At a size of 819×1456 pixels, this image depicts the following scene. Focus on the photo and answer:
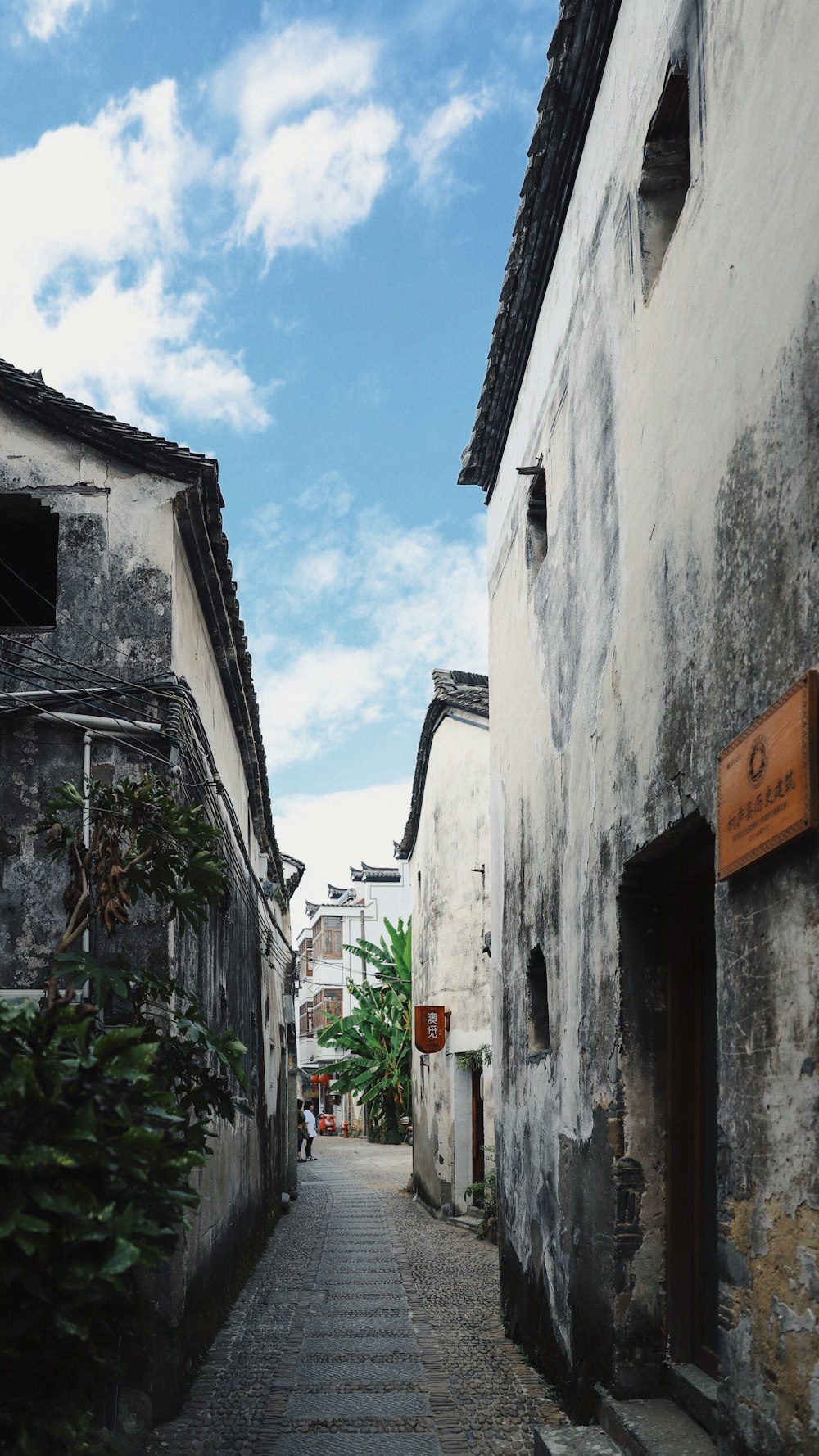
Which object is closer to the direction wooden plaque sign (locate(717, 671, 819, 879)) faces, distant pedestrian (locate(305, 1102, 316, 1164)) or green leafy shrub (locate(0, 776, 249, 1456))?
the green leafy shrub

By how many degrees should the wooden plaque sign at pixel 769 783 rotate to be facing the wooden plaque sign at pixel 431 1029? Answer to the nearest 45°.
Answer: approximately 135° to its right

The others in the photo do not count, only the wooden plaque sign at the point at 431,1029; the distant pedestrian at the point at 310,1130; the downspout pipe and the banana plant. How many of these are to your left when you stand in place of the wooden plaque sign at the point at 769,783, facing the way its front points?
0

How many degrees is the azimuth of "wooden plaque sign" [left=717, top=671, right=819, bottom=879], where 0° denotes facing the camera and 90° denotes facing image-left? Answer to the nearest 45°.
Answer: approximately 45°

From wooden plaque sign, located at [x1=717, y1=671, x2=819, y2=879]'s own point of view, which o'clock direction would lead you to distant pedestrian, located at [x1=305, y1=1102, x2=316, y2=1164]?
The distant pedestrian is roughly at 4 o'clock from the wooden plaque sign.

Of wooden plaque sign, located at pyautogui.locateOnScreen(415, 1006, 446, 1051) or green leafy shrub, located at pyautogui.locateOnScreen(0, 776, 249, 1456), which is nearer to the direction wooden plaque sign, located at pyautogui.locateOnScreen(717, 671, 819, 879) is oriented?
the green leafy shrub

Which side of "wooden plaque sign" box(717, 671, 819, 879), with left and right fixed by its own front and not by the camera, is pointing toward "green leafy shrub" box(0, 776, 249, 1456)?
front

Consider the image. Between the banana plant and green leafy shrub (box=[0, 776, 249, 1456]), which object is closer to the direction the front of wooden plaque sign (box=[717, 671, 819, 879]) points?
the green leafy shrub

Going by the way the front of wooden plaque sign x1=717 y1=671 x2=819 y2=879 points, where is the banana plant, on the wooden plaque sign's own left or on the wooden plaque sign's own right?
on the wooden plaque sign's own right

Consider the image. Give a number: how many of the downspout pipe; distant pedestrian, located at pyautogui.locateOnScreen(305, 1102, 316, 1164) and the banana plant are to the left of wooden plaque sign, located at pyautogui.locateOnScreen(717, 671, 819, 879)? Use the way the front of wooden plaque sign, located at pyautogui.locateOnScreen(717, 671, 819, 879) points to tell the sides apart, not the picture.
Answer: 0
